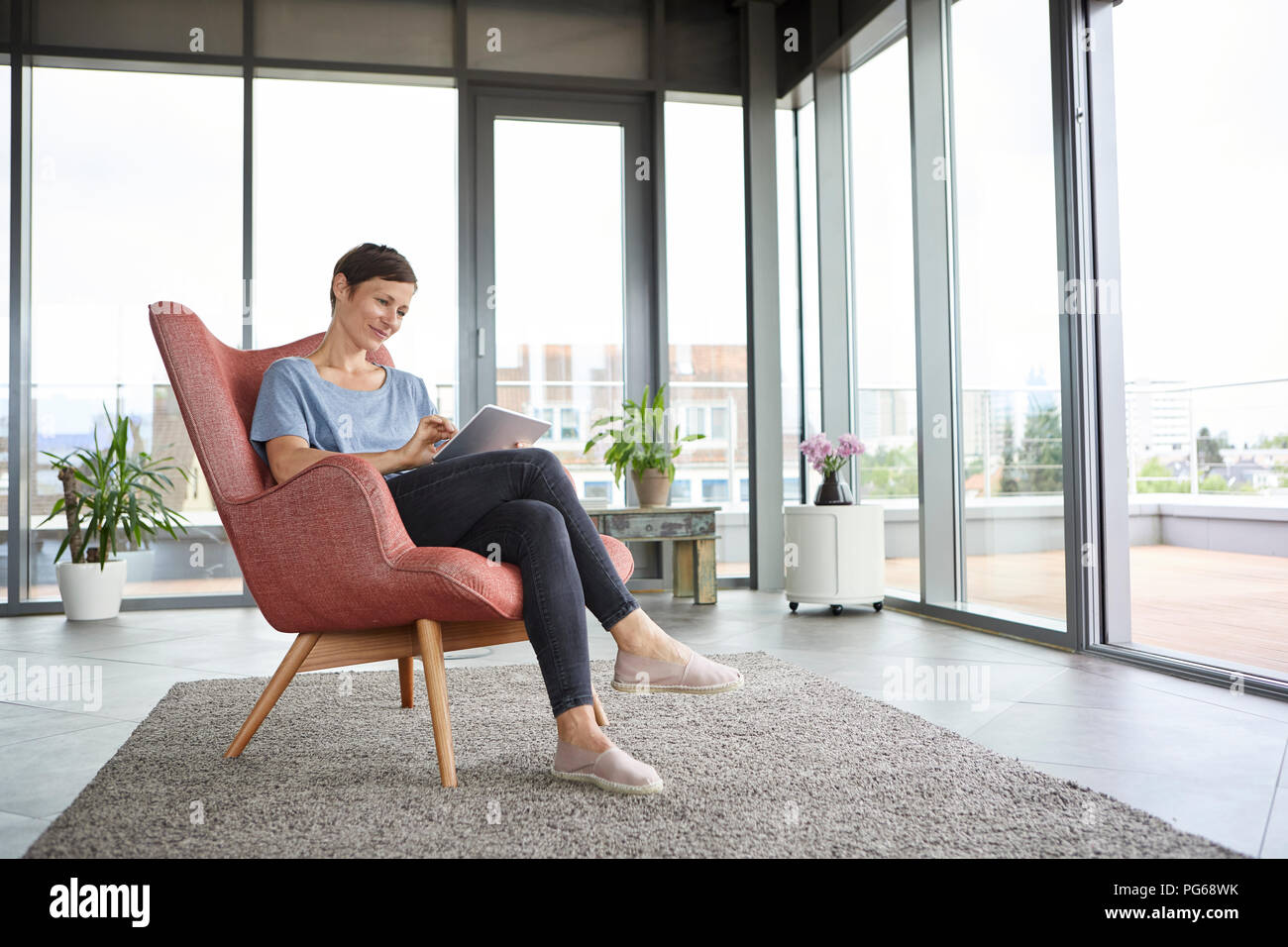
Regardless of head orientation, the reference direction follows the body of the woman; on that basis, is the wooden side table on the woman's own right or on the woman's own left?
on the woman's own left

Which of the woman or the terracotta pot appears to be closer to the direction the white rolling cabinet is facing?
the woman

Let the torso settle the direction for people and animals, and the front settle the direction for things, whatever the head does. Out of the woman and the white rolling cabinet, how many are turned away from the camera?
0

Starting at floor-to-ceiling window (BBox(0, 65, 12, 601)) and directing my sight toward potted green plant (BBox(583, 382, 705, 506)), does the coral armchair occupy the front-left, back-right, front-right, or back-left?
front-right

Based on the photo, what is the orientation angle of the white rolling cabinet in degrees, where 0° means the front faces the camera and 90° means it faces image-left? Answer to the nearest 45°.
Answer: approximately 45°

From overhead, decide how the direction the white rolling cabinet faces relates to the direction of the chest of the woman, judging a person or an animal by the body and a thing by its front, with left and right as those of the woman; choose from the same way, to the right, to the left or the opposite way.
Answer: to the right

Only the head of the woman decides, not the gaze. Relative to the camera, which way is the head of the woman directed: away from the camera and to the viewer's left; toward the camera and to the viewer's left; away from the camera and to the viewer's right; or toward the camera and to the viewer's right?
toward the camera and to the viewer's right

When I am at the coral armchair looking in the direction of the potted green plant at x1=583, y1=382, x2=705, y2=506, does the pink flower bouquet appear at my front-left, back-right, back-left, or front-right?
front-right

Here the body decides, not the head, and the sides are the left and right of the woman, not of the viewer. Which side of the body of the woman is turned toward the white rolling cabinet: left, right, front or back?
left

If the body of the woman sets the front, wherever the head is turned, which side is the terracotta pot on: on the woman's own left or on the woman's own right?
on the woman's own left

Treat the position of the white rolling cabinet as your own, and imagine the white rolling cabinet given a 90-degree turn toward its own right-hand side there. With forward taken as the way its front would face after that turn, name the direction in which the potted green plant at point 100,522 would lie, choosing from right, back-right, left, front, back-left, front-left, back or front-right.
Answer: front-left

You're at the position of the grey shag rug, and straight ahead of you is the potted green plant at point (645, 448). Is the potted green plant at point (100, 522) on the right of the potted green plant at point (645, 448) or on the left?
left

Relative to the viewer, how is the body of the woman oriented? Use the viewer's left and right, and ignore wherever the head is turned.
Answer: facing the viewer and to the right of the viewer
